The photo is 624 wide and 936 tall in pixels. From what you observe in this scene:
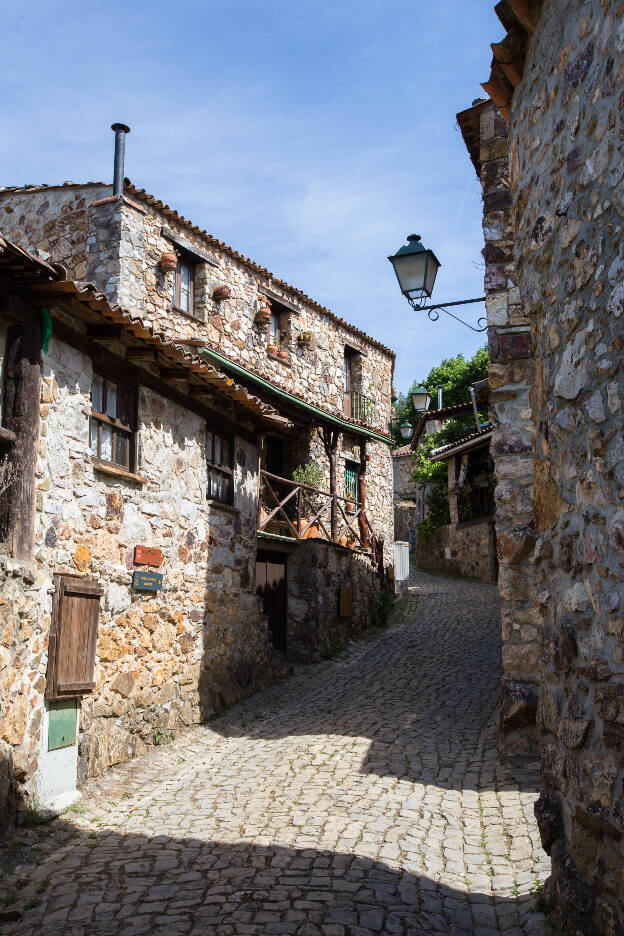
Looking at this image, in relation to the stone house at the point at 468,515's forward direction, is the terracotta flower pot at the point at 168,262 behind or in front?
in front

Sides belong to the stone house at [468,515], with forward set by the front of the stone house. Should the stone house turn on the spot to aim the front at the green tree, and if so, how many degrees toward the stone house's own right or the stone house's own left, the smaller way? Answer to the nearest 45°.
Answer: approximately 135° to the stone house's own right

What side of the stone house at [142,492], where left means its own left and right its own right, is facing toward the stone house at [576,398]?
front

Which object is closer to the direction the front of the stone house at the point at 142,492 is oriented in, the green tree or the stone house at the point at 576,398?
the stone house

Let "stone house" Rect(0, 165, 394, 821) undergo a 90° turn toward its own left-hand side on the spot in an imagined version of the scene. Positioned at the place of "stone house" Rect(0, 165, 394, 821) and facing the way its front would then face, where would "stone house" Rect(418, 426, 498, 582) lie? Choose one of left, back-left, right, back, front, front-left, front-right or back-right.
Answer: front

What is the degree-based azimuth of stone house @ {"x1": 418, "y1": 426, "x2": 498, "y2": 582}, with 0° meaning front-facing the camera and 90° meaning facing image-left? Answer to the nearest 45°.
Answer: approximately 45°

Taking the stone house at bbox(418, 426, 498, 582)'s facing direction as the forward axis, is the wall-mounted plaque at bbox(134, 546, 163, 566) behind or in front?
in front

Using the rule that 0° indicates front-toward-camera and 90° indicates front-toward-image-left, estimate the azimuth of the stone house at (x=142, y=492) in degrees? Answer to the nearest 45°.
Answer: approximately 315°

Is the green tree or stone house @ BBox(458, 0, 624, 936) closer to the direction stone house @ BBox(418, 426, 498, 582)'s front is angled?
the stone house

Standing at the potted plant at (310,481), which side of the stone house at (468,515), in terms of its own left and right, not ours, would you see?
front

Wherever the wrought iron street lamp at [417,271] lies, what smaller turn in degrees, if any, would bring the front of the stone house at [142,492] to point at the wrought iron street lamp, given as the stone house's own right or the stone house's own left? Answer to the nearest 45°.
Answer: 0° — it already faces it

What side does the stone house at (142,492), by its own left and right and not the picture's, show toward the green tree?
left
